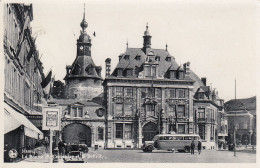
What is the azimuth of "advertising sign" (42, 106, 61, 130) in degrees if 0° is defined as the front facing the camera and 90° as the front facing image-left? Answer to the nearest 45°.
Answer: approximately 0°

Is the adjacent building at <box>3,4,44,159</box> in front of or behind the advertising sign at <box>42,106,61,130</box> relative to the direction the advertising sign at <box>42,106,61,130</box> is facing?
behind

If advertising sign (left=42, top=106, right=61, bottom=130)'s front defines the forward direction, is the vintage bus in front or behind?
behind
